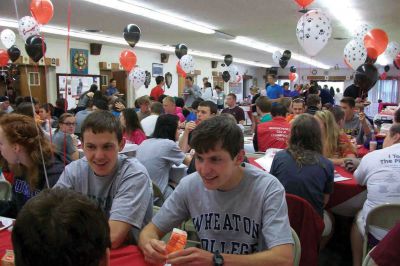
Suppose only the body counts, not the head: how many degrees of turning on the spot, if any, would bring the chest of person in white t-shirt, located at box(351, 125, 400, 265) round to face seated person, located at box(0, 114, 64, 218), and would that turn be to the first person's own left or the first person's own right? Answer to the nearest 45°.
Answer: approximately 90° to the first person's own left

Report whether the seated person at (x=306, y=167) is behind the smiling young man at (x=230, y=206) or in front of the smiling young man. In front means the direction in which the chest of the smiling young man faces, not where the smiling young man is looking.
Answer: behind

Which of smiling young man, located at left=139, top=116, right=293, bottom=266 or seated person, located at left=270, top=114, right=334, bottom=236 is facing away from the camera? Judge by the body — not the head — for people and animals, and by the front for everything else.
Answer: the seated person

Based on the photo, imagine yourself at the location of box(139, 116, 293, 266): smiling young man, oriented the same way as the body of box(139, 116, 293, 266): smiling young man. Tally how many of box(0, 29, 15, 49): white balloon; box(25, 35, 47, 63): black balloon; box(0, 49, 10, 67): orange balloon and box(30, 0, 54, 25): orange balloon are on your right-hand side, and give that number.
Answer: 4

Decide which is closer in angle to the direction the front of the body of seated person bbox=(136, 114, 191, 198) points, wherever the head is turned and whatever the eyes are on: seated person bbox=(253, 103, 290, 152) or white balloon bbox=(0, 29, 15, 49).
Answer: the seated person

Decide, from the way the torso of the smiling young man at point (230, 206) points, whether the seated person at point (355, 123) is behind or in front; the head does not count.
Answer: behind

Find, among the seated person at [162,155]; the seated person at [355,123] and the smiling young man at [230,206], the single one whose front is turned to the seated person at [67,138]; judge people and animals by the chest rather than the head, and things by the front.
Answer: the seated person at [355,123]

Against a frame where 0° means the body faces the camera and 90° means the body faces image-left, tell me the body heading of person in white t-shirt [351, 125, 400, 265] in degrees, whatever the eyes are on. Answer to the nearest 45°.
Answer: approximately 135°

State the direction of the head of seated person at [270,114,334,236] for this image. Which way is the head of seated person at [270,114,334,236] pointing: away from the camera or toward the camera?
away from the camera

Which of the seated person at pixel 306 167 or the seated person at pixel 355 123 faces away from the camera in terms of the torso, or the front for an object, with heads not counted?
the seated person at pixel 306 167

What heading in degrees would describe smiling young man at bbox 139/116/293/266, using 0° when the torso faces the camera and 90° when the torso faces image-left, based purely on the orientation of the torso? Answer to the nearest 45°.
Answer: approximately 45°

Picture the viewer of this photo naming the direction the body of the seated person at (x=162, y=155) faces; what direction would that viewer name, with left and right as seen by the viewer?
facing away from the viewer and to the right of the viewer

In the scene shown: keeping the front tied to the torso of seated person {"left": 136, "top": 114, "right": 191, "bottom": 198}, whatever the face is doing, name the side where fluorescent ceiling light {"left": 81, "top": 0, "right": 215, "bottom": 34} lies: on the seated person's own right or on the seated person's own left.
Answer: on the seated person's own left

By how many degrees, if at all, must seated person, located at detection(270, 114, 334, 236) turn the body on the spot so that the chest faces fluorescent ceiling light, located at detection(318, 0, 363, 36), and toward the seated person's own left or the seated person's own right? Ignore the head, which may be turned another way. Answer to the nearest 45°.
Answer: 0° — they already face it

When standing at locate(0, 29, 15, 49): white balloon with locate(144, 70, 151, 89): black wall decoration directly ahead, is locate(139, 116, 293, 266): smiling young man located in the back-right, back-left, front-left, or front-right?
back-right

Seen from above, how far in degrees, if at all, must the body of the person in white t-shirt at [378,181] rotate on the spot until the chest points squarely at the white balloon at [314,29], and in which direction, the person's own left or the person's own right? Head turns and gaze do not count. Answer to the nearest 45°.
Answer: approximately 45° to the person's own right
